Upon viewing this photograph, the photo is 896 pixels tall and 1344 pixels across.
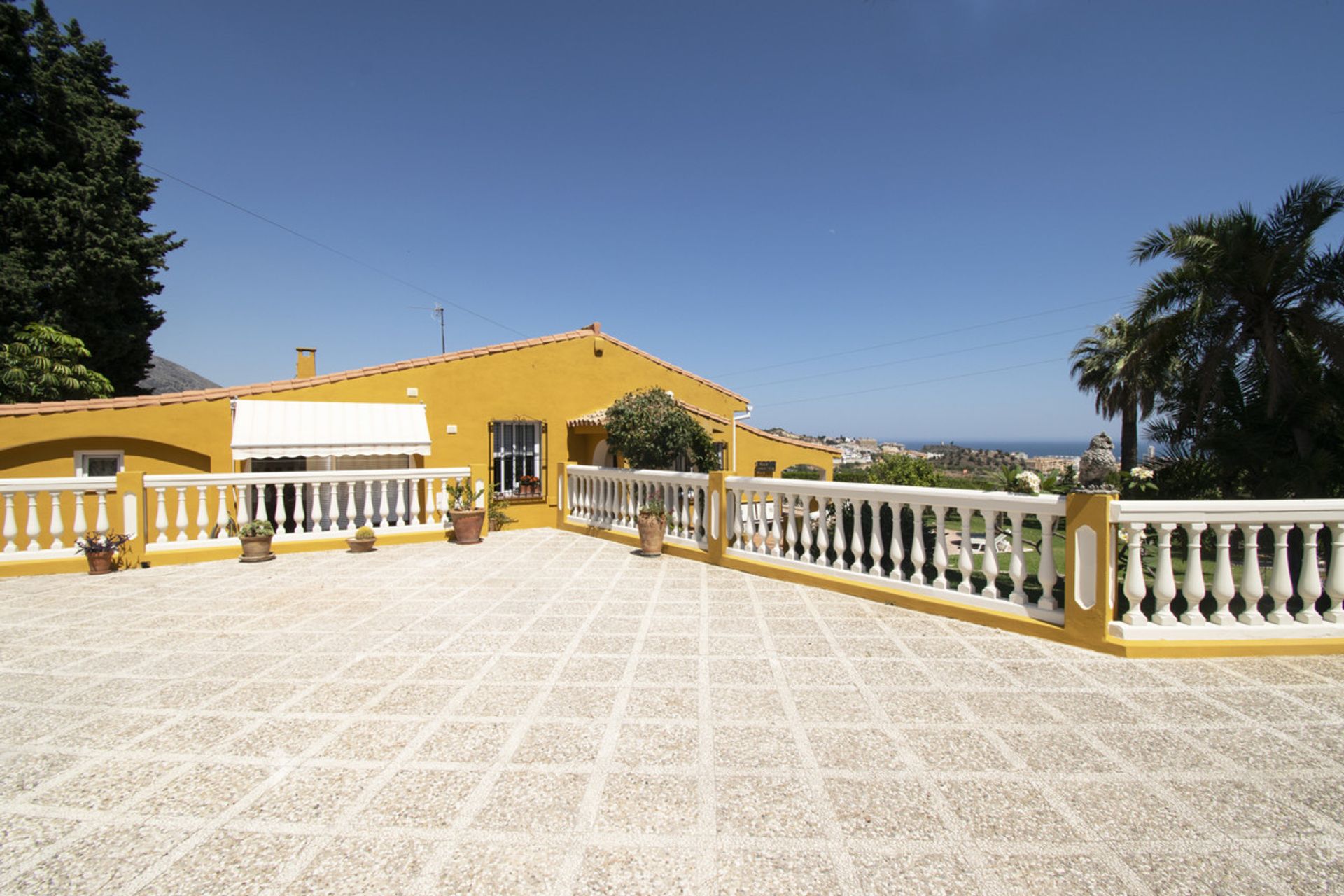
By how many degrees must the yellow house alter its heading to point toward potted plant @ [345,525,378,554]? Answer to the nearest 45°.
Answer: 0° — it already faces it

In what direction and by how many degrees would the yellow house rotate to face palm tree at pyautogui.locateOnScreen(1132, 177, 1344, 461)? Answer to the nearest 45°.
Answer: approximately 45° to its left

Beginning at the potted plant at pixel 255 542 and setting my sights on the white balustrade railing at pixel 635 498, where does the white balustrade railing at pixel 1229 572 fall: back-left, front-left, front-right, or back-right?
front-right

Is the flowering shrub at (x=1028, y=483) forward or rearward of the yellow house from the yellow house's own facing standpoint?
forward

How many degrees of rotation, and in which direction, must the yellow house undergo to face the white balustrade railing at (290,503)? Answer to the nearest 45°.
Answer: approximately 45° to its right

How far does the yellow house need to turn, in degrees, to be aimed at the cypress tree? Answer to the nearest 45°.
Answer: approximately 135° to its right

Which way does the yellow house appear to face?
toward the camera

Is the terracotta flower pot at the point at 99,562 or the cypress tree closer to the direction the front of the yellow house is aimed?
the terracotta flower pot

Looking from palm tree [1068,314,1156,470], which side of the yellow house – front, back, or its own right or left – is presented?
left

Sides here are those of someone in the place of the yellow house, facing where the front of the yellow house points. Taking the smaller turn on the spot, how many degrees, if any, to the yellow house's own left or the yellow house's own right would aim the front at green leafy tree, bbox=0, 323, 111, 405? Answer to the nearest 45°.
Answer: approximately 135° to the yellow house's own right
